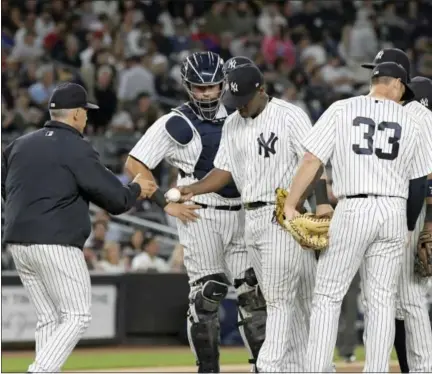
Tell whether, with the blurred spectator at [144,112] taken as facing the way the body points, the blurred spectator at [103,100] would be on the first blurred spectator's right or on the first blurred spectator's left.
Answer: on the first blurred spectator's right

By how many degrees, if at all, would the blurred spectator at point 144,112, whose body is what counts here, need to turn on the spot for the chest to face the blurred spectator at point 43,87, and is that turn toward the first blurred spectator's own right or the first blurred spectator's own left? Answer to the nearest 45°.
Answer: approximately 90° to the first blurred spectator's own right

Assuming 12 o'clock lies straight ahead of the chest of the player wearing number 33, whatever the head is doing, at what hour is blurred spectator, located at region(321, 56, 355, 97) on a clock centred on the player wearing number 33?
The blurred spectator is roughly at 12 o'clock from the player wearing number 33.

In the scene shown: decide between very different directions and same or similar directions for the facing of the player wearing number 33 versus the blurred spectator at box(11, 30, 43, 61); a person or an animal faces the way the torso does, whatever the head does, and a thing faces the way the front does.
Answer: very different directions

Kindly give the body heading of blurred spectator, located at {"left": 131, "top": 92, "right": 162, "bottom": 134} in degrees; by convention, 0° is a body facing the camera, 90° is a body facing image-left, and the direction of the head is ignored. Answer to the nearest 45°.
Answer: approximately 0°

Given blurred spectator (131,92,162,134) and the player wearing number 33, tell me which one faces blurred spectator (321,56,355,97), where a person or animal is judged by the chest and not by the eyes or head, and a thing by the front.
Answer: the player wearing number 33

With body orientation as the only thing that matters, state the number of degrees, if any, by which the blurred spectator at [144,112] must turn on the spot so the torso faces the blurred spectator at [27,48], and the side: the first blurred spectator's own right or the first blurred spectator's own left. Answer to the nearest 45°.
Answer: approximately 90° to the first blurred spectator's own right

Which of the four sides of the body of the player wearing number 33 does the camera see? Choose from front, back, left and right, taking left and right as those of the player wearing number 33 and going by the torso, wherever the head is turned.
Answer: back

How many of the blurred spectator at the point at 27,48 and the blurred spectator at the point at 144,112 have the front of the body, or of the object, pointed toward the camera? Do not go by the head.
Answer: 2

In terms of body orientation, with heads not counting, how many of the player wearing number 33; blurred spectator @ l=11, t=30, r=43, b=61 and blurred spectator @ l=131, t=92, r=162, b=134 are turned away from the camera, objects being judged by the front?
1

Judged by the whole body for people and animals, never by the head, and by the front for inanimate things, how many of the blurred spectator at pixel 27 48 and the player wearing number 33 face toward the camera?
1

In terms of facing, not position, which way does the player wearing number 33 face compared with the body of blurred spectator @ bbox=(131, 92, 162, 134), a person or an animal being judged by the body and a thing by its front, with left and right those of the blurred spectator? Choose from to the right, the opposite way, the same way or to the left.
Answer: the opposite way
